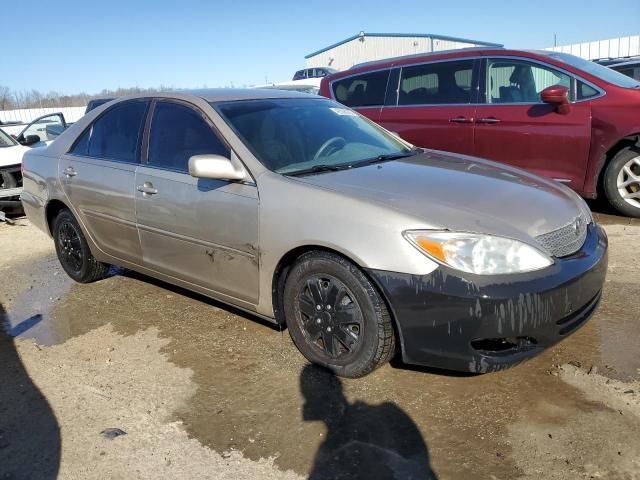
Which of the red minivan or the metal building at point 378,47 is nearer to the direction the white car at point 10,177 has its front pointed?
the red minivan

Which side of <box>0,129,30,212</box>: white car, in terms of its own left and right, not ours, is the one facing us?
front

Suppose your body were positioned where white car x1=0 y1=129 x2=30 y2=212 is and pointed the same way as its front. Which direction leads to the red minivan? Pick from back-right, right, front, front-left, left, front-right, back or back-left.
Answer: front-left

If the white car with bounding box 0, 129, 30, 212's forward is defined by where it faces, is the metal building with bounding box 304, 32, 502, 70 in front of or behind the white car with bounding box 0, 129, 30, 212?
behind
